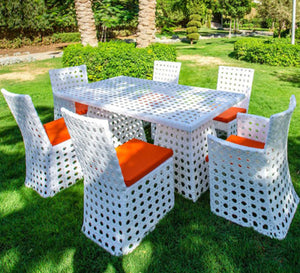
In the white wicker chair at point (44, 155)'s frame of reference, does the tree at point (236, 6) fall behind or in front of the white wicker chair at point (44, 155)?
in front

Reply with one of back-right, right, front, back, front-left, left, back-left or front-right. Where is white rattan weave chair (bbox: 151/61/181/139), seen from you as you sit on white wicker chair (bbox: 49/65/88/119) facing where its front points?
front-left

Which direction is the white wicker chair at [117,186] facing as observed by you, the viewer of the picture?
facing away from the viewer and to the right of the viewer

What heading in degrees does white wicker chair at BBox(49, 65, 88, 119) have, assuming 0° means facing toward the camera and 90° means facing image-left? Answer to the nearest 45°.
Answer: approximately 315°

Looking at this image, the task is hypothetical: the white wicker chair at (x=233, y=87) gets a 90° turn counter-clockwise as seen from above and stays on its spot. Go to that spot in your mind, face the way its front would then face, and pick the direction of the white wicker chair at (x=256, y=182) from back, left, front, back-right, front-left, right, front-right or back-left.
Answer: front-right

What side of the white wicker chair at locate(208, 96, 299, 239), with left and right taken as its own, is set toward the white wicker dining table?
front

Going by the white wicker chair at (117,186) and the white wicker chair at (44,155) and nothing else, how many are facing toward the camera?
0

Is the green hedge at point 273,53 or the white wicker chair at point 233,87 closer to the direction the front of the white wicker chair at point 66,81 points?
the white wicker chair

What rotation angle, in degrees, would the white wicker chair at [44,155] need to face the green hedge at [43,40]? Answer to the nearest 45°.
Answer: approximately 45° to its left

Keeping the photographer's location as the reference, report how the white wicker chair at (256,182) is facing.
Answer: facing away from the viewer and to the left of the viewer

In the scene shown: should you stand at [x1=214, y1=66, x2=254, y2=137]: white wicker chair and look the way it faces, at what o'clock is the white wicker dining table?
The white wicker dining table is roughly at 11 o'clock from the white wicker chair.

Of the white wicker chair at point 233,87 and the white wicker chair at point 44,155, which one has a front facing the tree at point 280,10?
the white wicker chair at point 44,155

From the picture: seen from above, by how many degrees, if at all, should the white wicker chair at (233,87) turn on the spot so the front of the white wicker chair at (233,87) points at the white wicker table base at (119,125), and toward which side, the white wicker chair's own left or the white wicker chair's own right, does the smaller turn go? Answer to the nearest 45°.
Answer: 0° — it already faces it
